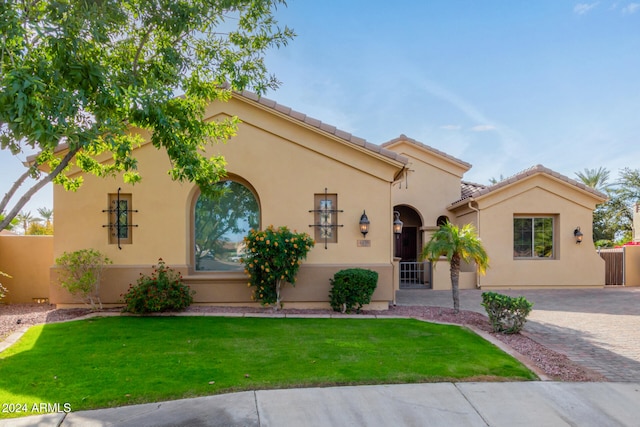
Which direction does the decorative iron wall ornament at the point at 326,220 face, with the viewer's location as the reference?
facing the viewer

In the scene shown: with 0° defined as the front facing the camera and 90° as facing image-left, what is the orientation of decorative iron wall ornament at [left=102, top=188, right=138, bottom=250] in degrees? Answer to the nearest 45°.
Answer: approximately 0°

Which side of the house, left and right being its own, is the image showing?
front

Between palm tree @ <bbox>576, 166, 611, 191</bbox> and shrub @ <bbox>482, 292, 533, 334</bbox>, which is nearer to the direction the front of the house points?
the shrub

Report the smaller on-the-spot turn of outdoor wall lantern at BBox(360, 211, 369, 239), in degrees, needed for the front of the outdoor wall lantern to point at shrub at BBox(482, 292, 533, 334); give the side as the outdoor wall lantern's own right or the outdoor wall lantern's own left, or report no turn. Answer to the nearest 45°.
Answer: approximately 45° to the outdoor wall lantern's own left

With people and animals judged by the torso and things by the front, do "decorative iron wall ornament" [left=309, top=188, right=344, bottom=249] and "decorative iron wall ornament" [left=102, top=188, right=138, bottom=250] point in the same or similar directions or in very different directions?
same or similar directions

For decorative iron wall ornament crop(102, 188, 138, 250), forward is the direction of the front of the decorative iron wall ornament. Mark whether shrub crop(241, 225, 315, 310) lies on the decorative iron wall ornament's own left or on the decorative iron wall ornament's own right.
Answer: on the decorative iron wall ornament's own left

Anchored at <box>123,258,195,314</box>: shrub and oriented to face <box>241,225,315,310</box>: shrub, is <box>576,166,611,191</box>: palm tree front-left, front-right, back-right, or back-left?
front-left

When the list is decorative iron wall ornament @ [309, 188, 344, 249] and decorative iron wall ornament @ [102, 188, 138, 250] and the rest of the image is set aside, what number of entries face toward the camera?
2

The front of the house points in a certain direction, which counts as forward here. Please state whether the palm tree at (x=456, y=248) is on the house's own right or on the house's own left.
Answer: on the house's own left

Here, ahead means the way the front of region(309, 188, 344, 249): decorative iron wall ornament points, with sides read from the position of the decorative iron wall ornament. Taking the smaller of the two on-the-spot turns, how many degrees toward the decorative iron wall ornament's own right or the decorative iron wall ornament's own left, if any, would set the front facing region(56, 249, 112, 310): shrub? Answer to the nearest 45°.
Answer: approximately 90° to the decorative iron wall ornament's own right

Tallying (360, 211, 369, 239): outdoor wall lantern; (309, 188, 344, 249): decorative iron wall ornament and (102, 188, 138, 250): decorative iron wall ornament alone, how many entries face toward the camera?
3
